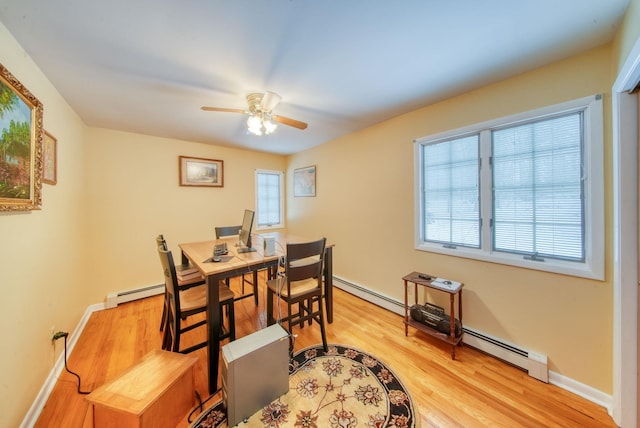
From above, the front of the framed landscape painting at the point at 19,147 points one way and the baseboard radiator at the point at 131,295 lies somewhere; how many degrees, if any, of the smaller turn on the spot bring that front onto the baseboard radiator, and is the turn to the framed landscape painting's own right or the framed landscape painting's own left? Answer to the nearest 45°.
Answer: approximately 90° to the framed landscape painting's own left

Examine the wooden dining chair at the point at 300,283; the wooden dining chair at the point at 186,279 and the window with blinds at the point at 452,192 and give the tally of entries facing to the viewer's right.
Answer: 1

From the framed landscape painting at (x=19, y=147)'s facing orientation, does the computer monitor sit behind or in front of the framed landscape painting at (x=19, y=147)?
in front

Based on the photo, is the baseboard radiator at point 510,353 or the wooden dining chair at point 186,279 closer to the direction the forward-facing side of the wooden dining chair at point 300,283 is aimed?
the wooden dining chair

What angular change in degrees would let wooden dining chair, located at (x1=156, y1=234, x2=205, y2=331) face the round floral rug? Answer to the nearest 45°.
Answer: approximately 45° to its right

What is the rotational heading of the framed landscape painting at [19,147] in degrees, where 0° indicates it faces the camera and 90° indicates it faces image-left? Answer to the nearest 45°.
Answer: approximately 315°

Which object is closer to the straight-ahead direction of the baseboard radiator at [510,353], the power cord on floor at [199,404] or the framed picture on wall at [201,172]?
the power cord on floor

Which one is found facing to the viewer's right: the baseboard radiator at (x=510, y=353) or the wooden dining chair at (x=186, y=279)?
the wooden dining chair

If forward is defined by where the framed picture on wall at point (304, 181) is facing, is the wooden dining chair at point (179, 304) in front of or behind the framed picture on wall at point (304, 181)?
in front

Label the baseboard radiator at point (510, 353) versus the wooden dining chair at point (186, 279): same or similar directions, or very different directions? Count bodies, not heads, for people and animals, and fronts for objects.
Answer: very different directions

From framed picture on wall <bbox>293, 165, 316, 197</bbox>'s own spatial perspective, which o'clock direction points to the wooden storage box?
The wooden storage box is roughly at 11 o'clock from the framed picture on wall.
